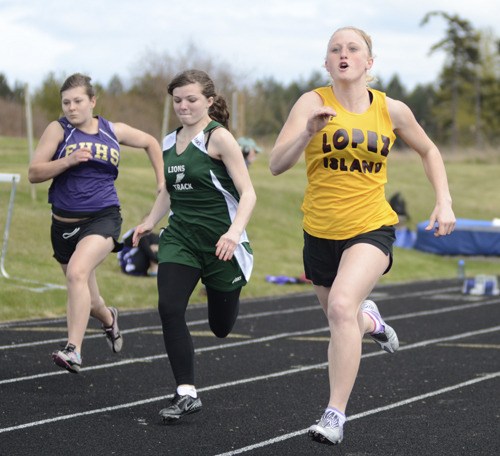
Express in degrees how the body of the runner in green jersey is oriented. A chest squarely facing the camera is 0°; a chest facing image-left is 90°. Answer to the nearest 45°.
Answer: approximately 45°

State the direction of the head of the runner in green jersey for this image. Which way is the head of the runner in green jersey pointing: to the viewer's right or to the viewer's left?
to the viewer's left

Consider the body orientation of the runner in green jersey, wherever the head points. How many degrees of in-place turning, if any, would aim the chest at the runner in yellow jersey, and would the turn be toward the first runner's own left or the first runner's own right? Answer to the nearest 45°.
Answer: approximately 90° to the first runner's own left

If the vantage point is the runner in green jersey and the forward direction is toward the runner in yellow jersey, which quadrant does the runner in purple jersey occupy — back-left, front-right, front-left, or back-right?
back-left

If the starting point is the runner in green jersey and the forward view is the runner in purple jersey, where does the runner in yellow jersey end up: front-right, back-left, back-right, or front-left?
back-right

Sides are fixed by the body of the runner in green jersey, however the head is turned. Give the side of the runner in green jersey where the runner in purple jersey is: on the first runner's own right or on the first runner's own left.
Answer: on the first runner's own right
